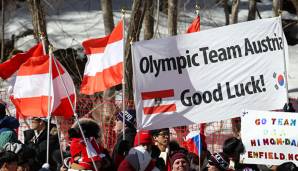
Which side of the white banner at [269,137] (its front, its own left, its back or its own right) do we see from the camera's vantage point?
front

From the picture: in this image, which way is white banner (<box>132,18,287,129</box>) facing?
toward the camera

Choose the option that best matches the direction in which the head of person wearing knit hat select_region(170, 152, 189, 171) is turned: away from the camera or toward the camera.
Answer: toward the camera

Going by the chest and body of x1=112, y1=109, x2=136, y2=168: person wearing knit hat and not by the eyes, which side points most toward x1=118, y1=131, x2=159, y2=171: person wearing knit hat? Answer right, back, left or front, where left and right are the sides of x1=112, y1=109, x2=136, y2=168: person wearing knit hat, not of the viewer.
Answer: left

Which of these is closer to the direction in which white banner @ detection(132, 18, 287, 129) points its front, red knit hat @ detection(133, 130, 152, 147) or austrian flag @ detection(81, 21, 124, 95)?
the red knit hat

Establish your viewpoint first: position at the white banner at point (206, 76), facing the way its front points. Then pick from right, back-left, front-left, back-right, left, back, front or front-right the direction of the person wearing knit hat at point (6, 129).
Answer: right

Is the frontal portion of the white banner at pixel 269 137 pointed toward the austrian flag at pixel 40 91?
no

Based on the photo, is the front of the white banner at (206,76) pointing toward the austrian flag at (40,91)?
no
